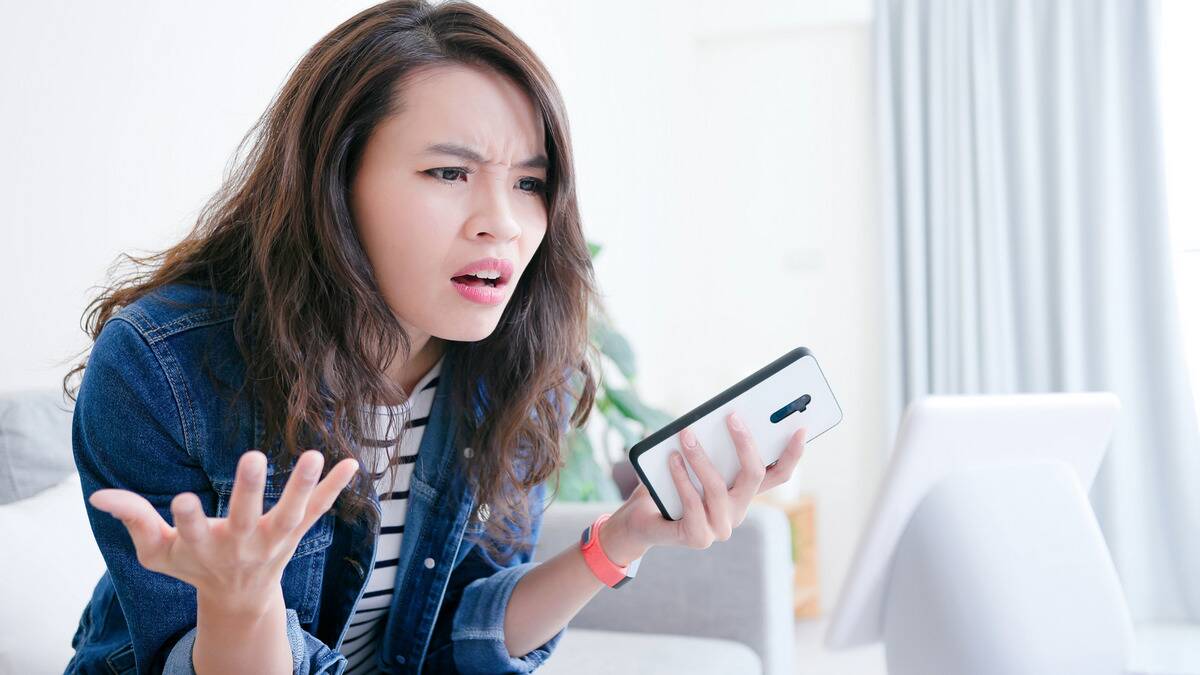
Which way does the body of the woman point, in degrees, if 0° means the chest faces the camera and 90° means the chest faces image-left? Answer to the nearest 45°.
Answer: approximately 315°

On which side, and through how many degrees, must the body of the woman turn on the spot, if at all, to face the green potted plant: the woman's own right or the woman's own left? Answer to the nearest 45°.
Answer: approximately 135° to the woman's own left

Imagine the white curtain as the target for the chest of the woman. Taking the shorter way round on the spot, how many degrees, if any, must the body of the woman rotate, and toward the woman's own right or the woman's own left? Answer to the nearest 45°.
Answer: approximately 90° to the woman's own left
